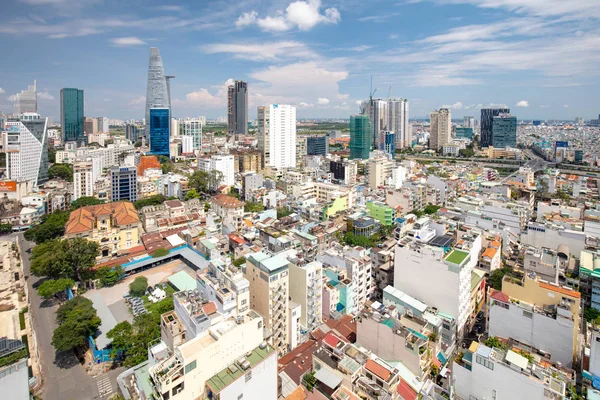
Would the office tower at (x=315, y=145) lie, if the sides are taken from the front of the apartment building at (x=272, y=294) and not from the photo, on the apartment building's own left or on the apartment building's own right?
on the apartment building's own left

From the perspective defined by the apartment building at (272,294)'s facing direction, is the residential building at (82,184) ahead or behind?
behind

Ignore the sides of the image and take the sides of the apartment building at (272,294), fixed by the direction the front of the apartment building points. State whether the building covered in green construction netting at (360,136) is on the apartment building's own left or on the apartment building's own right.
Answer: on the apartment building's own left

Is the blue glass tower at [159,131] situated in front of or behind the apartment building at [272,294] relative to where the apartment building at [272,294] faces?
behind

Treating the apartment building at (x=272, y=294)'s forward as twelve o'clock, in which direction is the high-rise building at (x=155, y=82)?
The high-rise building is roughly at 7 o'clock from the apartment building.

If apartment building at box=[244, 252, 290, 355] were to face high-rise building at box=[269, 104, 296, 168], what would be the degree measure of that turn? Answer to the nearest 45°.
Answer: approximately 135° to its left

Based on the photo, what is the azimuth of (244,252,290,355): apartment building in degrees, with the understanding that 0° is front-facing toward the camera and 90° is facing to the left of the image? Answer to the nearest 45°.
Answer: approximately 315°

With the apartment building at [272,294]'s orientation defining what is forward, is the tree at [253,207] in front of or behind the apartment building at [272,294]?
behind

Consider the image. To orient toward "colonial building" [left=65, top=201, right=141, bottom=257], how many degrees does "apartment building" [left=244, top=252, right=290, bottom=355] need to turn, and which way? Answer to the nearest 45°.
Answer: approximately 180°

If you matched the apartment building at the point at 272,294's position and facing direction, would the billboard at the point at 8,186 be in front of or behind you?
behind

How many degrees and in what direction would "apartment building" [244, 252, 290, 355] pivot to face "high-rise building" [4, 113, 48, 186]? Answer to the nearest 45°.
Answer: approximately 180°
